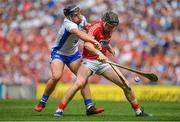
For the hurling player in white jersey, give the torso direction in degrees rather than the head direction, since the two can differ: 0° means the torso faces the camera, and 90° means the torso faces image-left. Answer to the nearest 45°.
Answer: approximately 315°

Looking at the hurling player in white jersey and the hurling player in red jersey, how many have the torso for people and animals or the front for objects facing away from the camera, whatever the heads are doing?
0

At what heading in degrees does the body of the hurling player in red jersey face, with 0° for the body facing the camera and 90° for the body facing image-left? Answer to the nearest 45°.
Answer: approximately 315°
